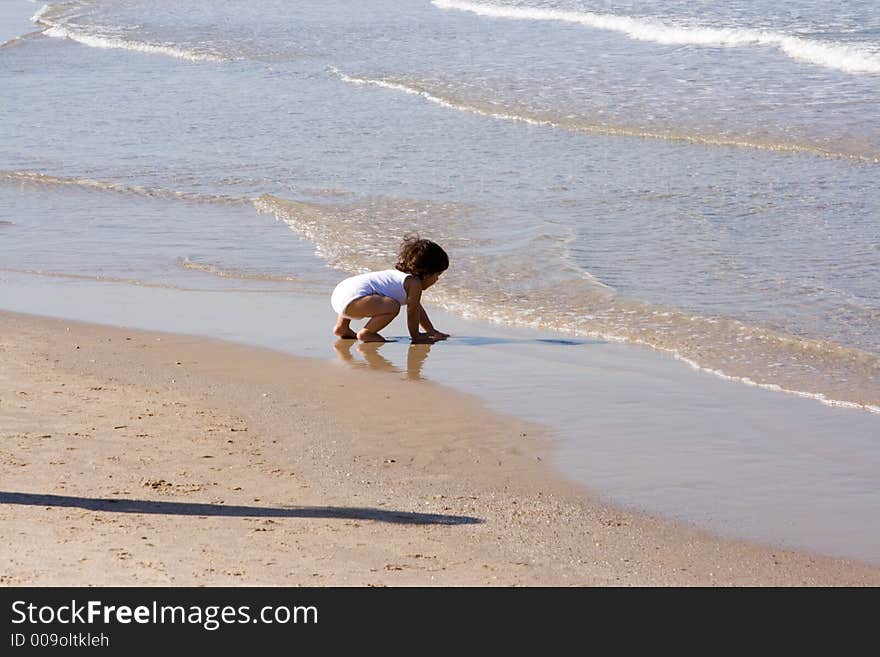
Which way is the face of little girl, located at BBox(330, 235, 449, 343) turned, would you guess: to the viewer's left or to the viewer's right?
to the viewer's right

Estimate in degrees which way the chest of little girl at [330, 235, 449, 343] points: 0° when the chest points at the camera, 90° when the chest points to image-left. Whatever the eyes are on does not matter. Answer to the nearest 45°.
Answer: approximately 270°
